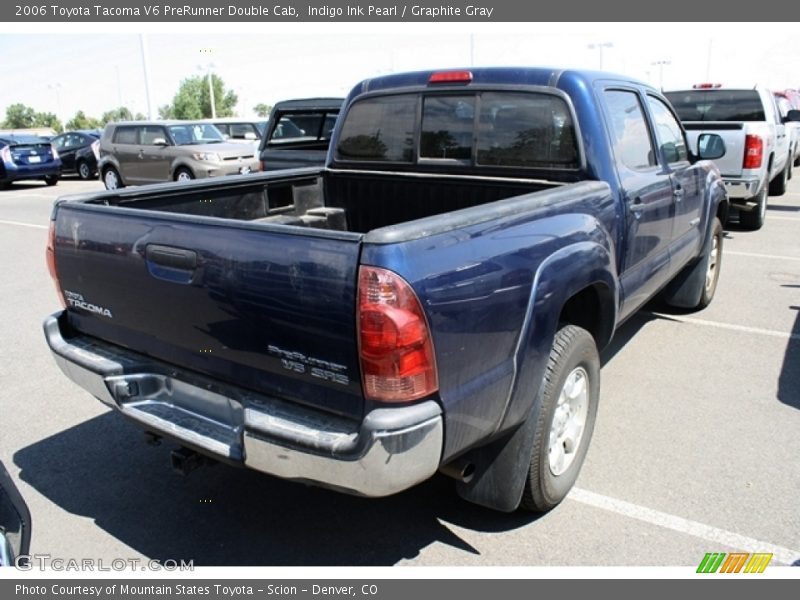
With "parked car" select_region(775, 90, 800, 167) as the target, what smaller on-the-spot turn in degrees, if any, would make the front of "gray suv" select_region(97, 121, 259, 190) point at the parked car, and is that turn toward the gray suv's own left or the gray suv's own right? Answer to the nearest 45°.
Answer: approximately 45° to the gray suv's own left

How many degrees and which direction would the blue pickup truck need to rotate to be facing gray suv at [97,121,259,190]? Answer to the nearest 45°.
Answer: approximately 45° to its left

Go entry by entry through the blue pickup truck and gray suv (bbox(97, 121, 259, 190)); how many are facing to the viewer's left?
0

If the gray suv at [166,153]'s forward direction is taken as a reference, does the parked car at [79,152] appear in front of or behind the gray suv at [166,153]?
behind

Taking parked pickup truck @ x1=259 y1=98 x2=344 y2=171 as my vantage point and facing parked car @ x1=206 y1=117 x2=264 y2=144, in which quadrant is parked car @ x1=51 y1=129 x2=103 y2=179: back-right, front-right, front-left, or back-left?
front-left

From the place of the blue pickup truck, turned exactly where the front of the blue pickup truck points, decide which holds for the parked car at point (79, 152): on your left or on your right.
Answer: on your left

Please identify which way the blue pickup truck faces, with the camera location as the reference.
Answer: facing away from the viewer and to the right of the viewer

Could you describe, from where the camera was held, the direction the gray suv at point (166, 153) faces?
facing the viewer and to the right of the viewer

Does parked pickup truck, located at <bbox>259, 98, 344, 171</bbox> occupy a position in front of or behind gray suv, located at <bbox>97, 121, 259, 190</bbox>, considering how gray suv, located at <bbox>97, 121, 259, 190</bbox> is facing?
in front

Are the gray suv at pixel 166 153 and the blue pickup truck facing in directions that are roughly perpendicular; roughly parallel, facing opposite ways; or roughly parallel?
roughly perpendicular

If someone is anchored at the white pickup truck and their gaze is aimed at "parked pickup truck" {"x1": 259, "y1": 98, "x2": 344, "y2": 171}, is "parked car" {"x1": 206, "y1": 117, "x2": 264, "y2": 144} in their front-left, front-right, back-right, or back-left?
front-right

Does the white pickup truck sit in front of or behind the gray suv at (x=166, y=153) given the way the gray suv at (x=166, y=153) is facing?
in front

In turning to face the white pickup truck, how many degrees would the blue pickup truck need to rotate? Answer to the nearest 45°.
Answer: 0° — it already faces it

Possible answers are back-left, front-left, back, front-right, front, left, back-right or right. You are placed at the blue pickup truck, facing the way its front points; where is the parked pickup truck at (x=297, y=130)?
front-left
